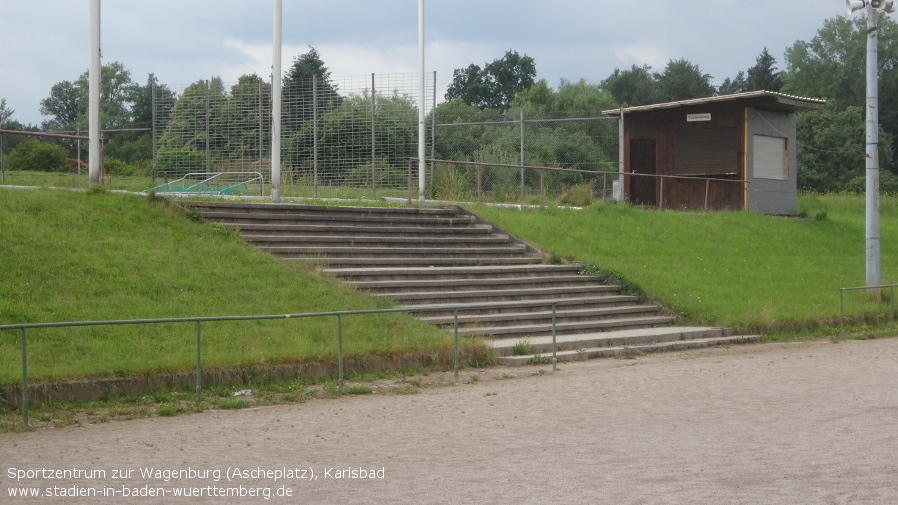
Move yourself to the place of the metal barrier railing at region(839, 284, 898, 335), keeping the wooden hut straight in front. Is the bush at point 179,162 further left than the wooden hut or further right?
left

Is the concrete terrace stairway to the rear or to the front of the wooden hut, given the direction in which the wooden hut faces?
to the front

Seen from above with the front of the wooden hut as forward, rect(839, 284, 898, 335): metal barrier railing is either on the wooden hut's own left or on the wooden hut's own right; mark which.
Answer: on the wooden hut's own left

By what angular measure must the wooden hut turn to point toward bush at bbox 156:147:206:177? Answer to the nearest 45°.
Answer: approximately 45° to its right

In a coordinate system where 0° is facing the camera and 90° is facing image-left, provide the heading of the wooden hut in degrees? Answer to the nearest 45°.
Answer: approximately 45°

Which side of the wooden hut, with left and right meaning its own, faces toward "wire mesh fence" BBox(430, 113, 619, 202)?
right

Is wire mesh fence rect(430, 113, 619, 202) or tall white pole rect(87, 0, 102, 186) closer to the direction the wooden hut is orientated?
the tall white pole

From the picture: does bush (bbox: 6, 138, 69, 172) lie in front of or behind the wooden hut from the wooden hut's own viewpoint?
in front
